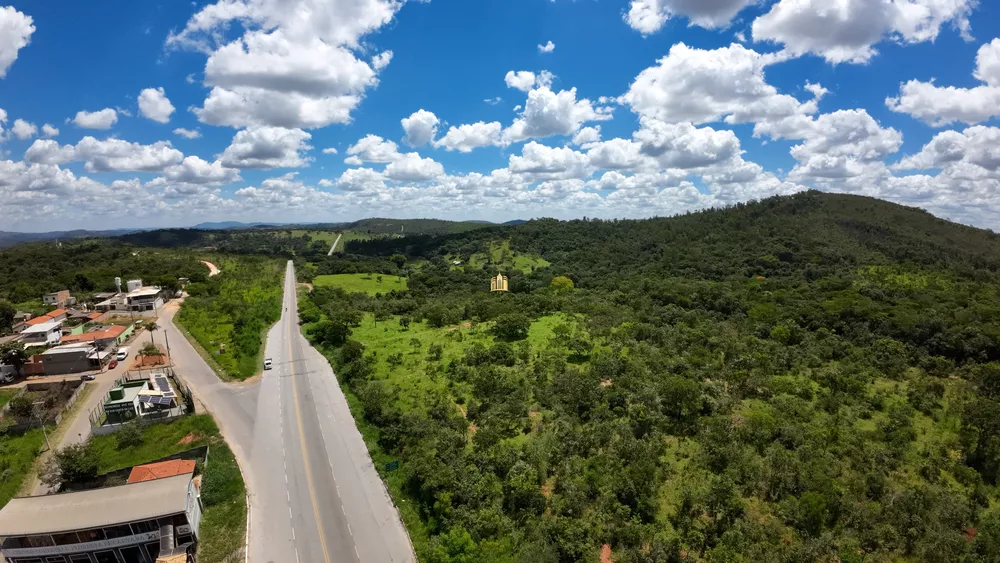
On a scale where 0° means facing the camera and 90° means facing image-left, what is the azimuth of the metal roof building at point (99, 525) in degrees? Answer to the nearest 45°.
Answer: approximately 0°

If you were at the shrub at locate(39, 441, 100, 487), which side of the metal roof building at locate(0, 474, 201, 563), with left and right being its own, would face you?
back

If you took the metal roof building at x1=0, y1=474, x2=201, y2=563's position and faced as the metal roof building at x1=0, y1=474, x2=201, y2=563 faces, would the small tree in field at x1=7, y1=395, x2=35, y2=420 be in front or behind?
behind

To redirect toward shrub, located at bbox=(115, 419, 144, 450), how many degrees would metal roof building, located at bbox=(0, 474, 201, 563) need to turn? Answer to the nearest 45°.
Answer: approximately 180°

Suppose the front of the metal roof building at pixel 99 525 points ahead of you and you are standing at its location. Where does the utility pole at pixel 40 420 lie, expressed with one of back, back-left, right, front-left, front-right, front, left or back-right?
back

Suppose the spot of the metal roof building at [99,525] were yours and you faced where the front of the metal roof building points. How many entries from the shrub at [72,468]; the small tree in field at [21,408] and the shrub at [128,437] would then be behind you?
3
